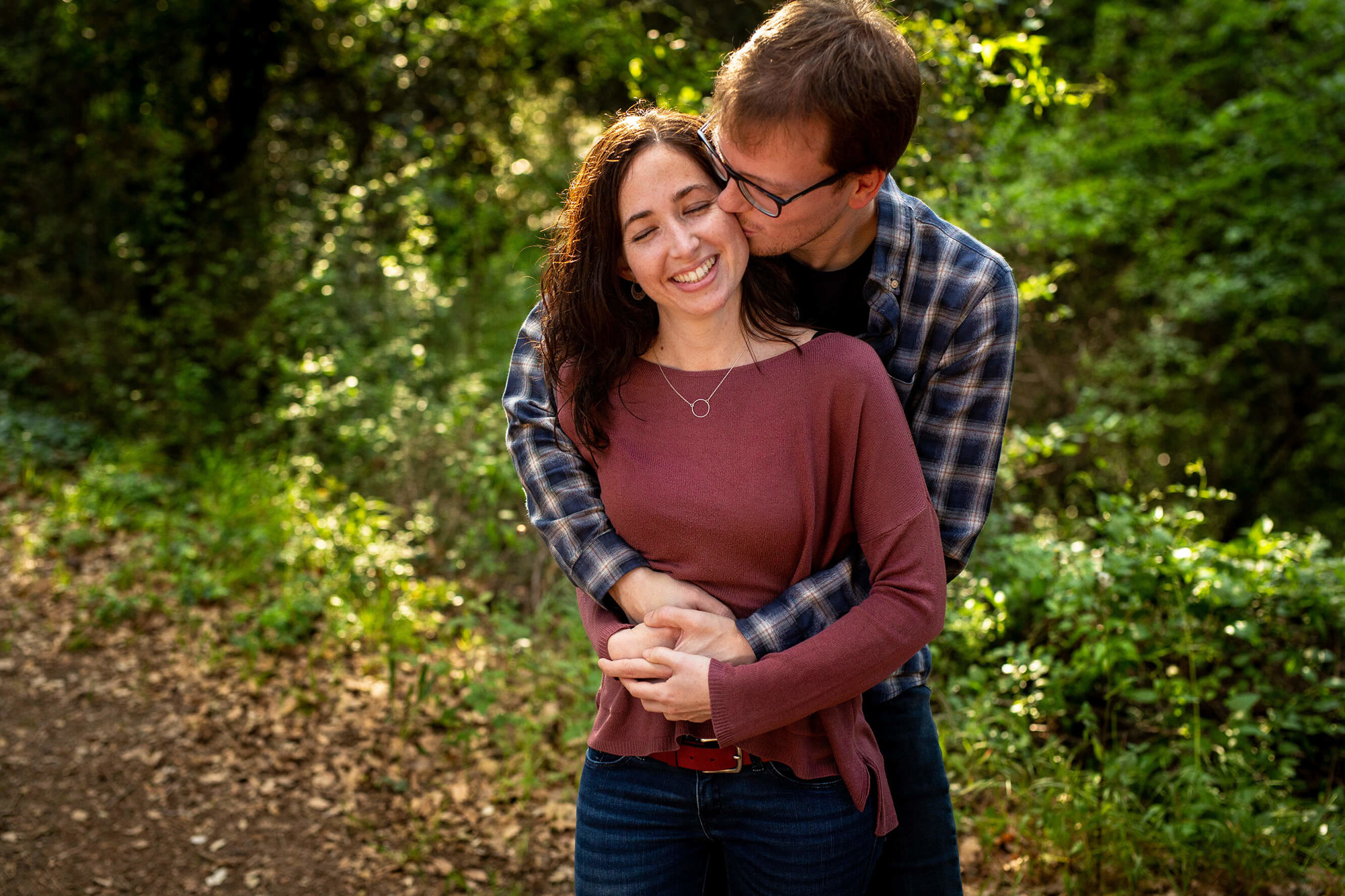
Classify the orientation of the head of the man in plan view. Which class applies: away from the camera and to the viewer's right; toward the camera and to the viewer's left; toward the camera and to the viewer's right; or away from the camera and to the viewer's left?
toward the camera and to the viewer's left

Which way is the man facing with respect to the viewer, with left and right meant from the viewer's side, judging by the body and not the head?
facing the viewer and to the left of the viewer
